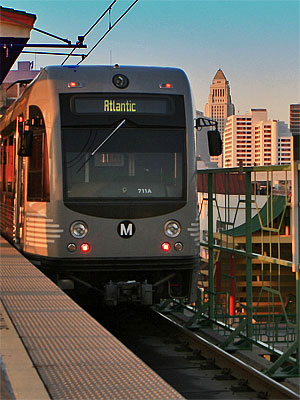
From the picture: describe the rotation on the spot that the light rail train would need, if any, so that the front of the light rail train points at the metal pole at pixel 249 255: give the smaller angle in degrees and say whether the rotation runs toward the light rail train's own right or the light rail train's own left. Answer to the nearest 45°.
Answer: approximately 45° to the light rail train's own left

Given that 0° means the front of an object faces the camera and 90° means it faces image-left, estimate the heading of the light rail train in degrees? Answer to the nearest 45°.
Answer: approximately 0°

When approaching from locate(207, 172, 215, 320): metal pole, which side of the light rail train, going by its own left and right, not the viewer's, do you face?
left
